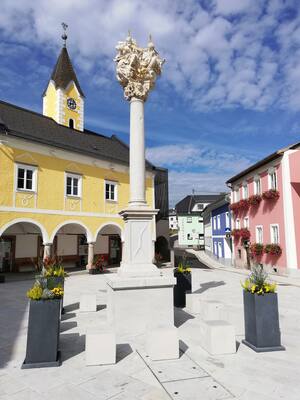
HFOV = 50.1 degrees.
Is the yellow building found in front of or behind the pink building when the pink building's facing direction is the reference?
in front

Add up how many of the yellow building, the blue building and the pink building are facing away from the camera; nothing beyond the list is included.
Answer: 0

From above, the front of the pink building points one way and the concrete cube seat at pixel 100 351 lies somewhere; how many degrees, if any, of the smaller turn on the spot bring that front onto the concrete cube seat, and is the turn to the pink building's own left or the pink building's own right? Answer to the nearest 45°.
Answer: approximately 45° to the pink building's own left

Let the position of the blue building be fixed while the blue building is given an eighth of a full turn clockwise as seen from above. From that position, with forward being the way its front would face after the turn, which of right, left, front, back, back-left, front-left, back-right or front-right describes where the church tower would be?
front-left

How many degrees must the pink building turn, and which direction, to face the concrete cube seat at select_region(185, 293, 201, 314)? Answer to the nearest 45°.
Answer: approximately 45° to its left

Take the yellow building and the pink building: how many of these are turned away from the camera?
0

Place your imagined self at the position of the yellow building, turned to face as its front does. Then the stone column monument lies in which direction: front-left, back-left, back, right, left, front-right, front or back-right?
front-right

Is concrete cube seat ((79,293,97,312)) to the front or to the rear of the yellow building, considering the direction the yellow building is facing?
to the front

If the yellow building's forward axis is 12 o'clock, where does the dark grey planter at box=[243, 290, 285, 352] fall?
The dark grey planter is roughly at 1 o'clock from the yellow building.

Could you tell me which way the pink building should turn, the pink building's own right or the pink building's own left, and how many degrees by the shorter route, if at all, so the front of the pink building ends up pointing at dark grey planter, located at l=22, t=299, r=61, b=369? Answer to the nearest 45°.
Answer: approximately 45° to the pink building's own left

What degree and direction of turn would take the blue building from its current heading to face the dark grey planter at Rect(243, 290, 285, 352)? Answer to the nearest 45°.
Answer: approximately 45° to its left

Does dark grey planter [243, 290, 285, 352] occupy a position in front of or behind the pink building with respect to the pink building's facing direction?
in front

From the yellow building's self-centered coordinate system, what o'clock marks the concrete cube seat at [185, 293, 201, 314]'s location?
The concrete cube seat is roughly at 1 o'clock from the yellow building.

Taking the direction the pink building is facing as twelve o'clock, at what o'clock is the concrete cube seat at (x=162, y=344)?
The concrete cube seat is roughly at 11 o'clock from the pink building.

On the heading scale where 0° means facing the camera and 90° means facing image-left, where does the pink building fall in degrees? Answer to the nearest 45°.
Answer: approximately 45°

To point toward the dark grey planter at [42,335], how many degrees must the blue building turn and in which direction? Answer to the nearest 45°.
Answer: approximately 45° to its left
